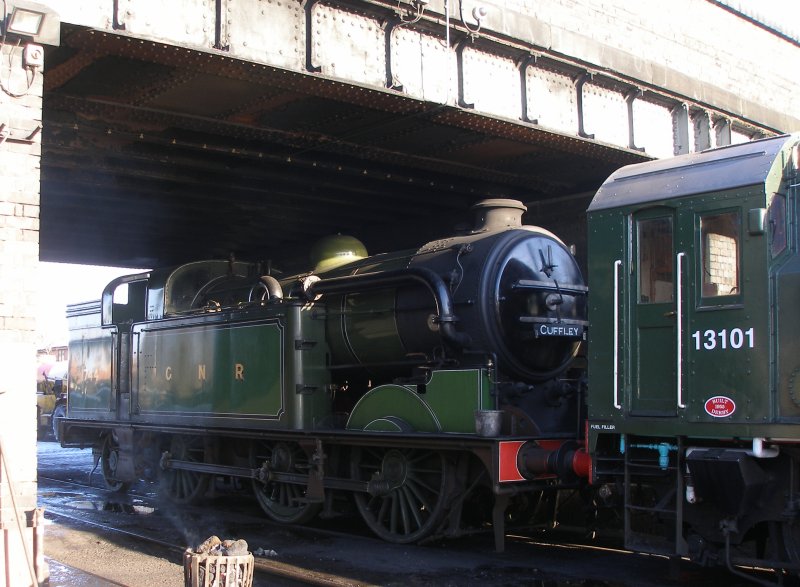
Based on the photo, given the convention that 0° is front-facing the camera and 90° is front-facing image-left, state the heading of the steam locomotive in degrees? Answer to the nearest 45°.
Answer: approximately 315°
